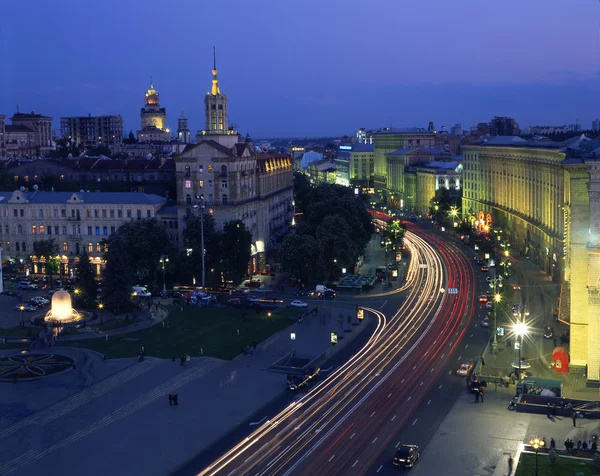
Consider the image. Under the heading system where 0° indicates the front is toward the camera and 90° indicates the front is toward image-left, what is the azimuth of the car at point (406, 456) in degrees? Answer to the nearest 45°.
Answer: approximately 225°

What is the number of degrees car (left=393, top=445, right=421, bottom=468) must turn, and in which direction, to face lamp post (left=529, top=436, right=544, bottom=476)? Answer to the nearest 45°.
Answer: approximately 45° to its right

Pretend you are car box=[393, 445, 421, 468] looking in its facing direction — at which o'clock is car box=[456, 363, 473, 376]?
car box=[456, 363, 473, 376] is roughly at 11 o'clock from car box=[393, 445, 421, 468].
